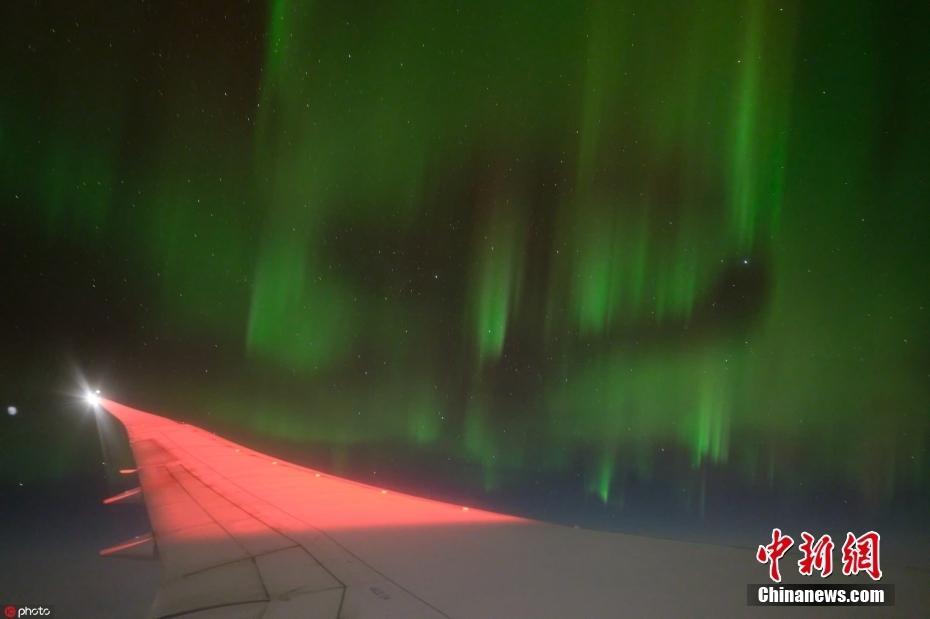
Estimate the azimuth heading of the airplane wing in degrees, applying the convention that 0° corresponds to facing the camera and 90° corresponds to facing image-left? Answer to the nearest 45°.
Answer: approximately 270°
